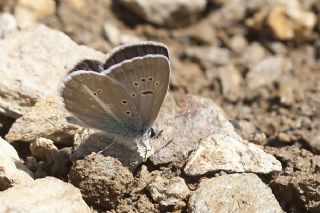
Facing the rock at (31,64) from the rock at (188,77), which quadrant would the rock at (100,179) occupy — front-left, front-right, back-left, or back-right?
front-left

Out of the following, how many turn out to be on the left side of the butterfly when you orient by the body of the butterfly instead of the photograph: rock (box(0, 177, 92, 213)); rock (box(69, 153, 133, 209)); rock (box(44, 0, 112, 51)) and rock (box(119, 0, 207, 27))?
2

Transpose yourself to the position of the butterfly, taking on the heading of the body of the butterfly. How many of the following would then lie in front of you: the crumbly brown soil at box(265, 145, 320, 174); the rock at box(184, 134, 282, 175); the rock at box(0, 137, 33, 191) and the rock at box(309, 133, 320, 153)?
3

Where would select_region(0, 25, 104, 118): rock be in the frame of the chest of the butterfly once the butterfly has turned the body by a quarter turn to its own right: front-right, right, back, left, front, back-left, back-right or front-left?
back-right

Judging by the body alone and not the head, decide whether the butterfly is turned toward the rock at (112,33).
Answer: no

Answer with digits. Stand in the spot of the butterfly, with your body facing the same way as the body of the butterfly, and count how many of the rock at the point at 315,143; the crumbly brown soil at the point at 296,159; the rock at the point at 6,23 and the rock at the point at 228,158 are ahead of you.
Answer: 3

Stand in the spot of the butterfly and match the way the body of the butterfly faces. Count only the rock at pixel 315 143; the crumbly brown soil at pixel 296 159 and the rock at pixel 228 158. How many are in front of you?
3

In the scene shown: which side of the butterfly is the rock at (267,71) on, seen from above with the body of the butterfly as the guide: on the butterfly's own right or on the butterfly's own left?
on the butterfly's own left

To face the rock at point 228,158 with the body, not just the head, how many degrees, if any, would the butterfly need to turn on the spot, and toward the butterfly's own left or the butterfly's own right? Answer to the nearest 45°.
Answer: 0° — it already faces it

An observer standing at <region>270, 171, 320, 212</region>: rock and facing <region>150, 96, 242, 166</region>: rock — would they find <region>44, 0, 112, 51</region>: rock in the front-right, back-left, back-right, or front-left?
front-right

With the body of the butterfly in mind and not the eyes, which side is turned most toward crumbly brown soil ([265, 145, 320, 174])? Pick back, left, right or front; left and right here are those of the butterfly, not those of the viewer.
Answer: front

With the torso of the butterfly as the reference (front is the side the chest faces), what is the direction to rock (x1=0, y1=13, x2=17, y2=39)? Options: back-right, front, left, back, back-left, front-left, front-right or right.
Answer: back-left

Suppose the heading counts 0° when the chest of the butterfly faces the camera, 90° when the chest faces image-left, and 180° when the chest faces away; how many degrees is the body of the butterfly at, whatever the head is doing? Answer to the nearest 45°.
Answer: approximately 270°

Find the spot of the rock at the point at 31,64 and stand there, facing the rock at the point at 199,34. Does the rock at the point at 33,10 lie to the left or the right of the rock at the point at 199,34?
left

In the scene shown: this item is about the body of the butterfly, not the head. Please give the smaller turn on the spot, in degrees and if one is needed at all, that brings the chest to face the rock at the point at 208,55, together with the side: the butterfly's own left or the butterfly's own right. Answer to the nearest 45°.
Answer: approximately 45° to the butterfly's own left

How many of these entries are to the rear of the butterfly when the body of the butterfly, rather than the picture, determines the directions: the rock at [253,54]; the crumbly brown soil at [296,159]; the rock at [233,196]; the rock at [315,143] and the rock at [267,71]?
0

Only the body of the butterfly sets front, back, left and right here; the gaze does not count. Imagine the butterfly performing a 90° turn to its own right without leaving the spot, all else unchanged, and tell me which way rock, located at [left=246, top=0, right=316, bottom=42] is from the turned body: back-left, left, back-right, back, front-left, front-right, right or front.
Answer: back-left
